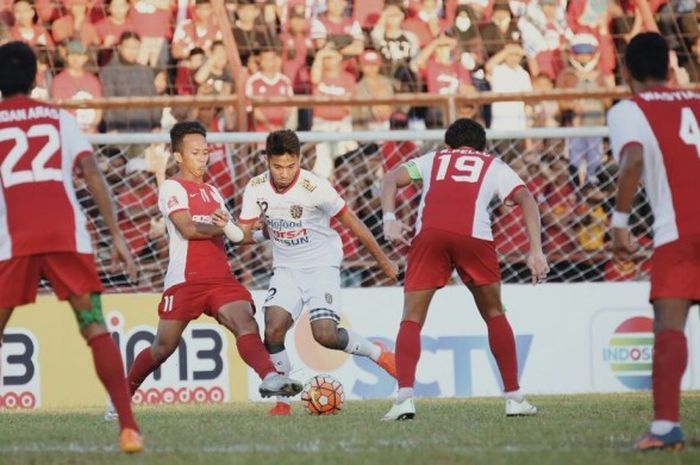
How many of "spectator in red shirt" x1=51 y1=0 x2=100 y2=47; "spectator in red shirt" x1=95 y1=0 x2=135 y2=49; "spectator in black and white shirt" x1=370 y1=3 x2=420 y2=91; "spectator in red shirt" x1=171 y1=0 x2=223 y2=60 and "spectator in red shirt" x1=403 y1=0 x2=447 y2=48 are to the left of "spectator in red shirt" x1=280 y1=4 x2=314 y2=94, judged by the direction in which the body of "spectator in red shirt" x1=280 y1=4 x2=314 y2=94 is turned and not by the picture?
2

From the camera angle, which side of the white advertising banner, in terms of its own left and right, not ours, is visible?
front

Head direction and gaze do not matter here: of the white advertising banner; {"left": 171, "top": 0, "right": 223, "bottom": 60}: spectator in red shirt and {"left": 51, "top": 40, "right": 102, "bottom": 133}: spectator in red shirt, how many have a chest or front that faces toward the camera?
3

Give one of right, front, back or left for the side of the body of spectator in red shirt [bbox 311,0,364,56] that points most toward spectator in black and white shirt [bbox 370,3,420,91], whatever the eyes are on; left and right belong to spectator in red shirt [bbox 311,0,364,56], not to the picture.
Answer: left

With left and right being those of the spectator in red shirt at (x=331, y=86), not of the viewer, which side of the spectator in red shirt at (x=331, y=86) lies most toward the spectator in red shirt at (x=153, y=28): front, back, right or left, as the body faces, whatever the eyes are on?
right

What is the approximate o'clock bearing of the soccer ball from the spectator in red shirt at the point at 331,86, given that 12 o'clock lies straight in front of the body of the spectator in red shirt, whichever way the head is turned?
The soccer ball is roughly at 12 o'clock from the spectator in red shirt.

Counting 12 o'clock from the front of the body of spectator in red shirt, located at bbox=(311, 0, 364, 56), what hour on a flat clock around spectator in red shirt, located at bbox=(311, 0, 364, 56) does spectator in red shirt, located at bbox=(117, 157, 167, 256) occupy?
spectator in red shirt, located at bbox=(117, 157, 167, 256) is roughly at 2 o'clock from spectator in red shirt, located at bbox=(311, 0, 364, 56).

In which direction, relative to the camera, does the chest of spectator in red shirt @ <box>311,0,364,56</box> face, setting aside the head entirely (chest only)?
toward the camera

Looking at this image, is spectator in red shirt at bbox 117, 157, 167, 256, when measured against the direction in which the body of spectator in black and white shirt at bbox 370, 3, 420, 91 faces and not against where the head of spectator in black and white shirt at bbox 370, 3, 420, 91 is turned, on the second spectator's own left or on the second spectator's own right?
on the second spectator's own right
